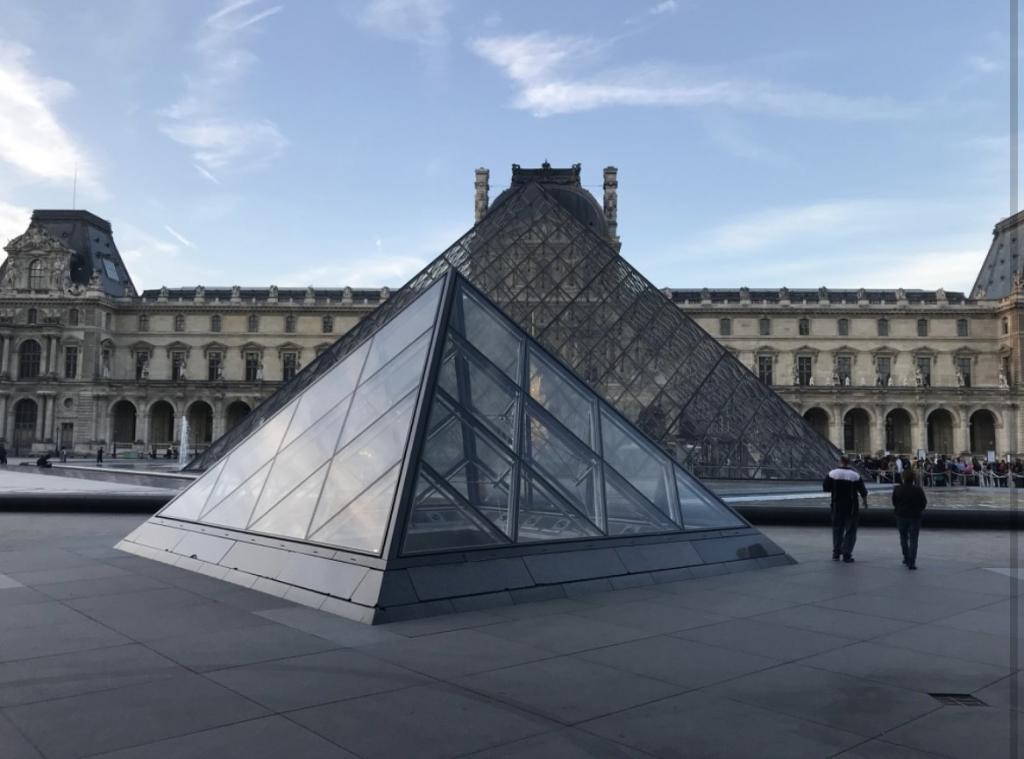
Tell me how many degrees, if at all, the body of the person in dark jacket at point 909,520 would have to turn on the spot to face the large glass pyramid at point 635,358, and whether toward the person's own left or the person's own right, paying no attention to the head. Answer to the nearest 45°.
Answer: approximately 45° to the person's own left

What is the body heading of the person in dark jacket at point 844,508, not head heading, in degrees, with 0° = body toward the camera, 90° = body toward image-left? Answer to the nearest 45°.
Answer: approximately 180°

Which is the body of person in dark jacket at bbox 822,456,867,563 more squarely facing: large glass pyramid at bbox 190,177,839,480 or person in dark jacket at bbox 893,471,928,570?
the large glass pyramid

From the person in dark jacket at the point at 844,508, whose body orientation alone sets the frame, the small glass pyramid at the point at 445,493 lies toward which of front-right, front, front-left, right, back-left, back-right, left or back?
back-left

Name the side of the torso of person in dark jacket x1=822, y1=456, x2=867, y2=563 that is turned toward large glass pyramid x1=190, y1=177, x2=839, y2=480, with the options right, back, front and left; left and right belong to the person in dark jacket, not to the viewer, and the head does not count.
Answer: front

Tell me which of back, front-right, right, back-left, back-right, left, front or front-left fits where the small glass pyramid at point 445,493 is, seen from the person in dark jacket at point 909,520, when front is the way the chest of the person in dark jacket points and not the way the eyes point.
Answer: back-left

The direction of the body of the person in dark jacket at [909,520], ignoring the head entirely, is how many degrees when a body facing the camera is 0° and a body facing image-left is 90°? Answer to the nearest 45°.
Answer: approximately 180°

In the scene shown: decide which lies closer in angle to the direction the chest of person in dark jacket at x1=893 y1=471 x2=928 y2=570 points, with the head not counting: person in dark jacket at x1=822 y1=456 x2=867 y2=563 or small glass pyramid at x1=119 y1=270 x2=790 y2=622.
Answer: the person in dark jacket

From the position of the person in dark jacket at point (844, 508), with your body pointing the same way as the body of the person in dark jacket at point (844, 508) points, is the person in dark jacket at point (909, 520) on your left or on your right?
on your right
